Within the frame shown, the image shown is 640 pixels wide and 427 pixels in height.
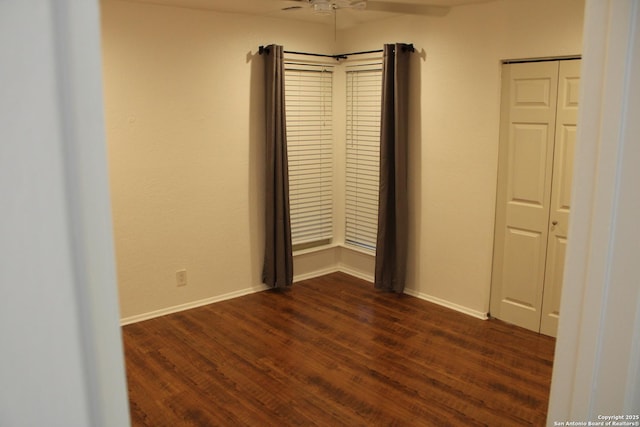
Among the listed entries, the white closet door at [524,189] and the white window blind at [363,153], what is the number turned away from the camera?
0

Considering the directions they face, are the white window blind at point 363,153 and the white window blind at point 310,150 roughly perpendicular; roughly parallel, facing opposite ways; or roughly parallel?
roughly perpendicular

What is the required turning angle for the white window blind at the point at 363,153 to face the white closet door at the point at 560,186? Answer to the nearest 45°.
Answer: approximately 90° to its left

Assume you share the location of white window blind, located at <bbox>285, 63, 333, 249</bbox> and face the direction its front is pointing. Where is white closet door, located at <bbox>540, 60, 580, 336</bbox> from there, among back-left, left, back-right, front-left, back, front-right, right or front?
front

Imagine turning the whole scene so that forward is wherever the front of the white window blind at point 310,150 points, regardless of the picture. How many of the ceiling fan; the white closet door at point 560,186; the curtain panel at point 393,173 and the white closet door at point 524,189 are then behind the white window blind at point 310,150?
0

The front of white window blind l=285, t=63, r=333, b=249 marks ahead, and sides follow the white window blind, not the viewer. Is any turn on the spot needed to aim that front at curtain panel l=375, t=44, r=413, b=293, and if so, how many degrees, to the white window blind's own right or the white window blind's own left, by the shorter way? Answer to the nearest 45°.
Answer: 0° — it already faces it

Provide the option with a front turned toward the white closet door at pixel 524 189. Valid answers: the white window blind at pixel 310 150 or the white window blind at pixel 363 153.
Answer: the white window blind at pixel 310 150

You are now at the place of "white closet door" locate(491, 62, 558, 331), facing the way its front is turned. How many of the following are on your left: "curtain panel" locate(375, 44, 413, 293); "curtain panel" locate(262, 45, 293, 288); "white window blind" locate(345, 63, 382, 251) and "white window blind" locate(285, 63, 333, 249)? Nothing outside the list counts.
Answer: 0

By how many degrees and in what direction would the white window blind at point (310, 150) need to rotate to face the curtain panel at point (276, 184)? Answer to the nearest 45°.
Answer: approximately 90° to its right

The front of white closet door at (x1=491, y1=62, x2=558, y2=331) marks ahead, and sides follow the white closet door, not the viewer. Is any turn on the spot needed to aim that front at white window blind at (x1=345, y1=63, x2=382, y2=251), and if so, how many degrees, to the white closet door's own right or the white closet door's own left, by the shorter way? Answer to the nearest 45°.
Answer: approximately 90° to the white closet door's own right

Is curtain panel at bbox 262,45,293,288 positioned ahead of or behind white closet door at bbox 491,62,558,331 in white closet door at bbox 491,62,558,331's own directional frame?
ahead

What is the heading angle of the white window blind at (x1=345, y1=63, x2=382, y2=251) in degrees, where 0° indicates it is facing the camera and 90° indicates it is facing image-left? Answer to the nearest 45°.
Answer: approximately 45°

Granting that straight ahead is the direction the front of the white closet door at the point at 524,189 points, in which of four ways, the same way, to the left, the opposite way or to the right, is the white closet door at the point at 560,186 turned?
the same way

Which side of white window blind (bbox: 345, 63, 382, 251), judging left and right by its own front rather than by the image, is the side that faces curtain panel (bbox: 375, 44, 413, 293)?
left

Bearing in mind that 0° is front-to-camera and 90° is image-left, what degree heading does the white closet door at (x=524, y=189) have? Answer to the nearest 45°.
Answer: approximately 45°

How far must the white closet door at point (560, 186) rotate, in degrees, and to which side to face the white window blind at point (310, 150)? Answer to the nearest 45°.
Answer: approximately 45° to its right

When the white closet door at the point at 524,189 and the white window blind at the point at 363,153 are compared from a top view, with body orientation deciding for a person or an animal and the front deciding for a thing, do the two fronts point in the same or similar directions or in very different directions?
same or similar directions

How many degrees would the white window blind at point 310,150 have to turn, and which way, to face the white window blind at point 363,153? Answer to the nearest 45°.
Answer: approximately 45° to its left
